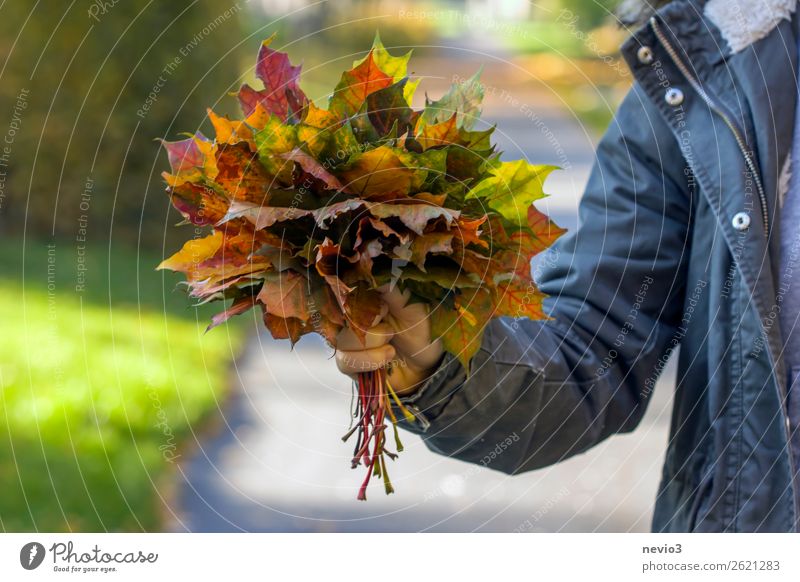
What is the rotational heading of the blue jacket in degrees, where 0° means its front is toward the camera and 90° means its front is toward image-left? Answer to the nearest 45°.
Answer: approximately 0°

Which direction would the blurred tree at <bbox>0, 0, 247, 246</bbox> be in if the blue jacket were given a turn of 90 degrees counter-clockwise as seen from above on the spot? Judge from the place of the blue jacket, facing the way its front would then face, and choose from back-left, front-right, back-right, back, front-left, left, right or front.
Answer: back-left
